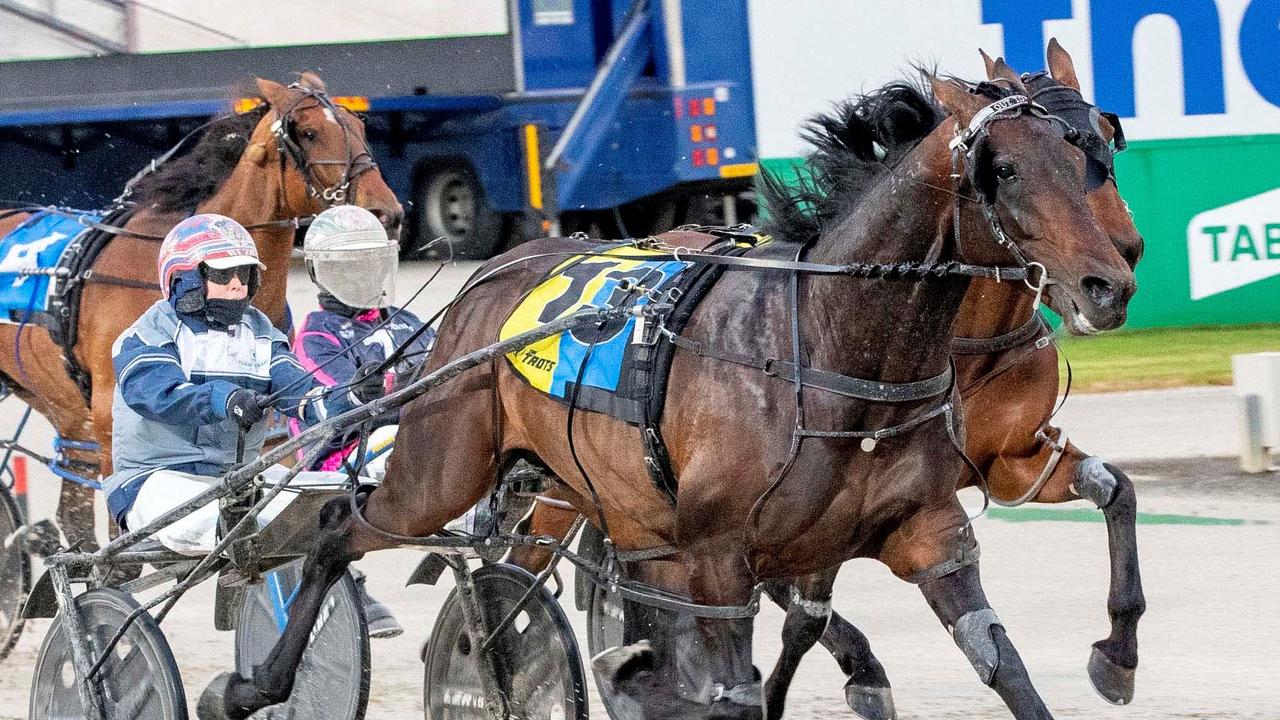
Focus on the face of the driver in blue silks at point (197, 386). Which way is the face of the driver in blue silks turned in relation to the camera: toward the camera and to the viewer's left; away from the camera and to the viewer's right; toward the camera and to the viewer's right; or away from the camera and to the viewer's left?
toward the camera and to the viewer's right

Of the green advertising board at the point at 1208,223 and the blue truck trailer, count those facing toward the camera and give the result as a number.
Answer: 1

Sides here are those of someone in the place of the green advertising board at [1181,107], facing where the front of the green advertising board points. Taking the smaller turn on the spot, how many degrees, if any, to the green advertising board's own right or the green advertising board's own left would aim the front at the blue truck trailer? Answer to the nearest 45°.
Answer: approximately 135° to the green advertising board's own right

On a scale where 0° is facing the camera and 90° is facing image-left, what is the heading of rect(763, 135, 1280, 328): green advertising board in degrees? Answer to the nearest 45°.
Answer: approximately 0°

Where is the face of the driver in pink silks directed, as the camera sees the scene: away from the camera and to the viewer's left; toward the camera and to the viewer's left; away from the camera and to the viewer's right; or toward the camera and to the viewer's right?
toward the camera and to the viewer's right

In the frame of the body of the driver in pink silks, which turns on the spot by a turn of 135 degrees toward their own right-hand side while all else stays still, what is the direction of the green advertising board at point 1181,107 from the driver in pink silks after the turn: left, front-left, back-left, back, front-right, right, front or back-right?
back-right

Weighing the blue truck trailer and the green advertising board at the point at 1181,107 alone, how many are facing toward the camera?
1

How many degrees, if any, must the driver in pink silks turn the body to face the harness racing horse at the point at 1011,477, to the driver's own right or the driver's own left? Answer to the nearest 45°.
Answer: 0° — they already face it

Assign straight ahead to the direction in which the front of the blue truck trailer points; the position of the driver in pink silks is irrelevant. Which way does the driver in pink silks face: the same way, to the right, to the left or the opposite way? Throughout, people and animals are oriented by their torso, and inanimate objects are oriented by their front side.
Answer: the opposite way

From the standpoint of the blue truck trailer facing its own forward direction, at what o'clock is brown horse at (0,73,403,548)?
The brown horse is roughly at 8 o'clock from the blue truck trailer.

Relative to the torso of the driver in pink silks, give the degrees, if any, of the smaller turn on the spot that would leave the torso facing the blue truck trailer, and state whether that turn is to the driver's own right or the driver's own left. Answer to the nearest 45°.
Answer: approximately 135° to the driver's own left

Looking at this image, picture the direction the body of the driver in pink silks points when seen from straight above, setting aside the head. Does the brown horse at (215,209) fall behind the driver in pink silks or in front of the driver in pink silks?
behind

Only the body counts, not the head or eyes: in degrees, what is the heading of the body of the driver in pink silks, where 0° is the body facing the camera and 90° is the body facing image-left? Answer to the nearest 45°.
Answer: approximately 315°
